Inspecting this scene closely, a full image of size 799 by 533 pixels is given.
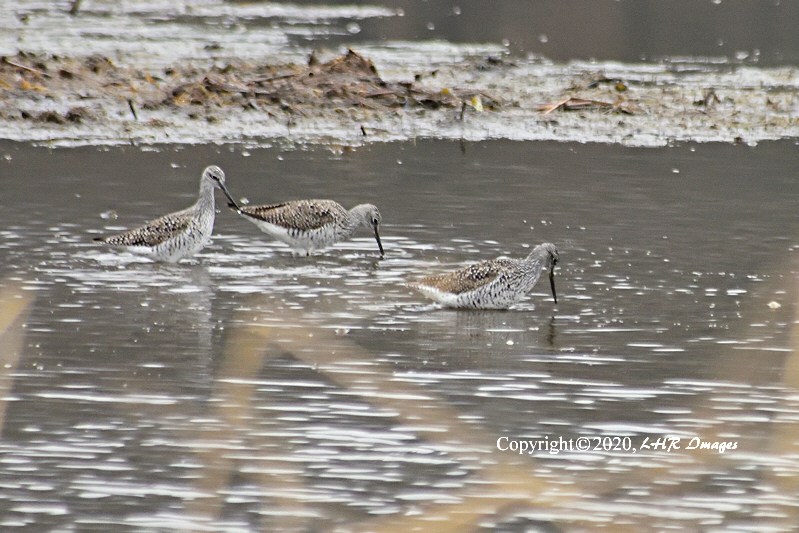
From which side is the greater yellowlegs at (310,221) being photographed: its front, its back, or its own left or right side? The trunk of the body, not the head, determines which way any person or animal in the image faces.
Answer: right

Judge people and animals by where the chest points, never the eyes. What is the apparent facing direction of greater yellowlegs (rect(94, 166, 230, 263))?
to the viewer's right

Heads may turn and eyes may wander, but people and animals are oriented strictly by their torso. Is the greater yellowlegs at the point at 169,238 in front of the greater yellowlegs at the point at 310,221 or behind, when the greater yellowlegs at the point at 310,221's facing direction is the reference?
behind

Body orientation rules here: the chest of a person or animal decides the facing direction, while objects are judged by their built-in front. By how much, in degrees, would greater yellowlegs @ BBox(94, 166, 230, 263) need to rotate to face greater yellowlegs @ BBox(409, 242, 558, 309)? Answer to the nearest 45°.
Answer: approximately 45° to its right

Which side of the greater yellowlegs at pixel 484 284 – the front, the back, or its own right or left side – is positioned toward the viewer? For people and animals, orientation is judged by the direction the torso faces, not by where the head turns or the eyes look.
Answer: right

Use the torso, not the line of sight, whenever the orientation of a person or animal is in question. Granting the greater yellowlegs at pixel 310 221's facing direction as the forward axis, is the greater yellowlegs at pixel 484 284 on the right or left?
on its right

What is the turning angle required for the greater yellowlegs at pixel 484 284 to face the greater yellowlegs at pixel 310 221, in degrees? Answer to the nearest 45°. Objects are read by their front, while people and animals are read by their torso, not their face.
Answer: approximately 135° to its left

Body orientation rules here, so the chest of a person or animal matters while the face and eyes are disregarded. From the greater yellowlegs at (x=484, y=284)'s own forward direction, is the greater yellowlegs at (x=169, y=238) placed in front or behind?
behind
